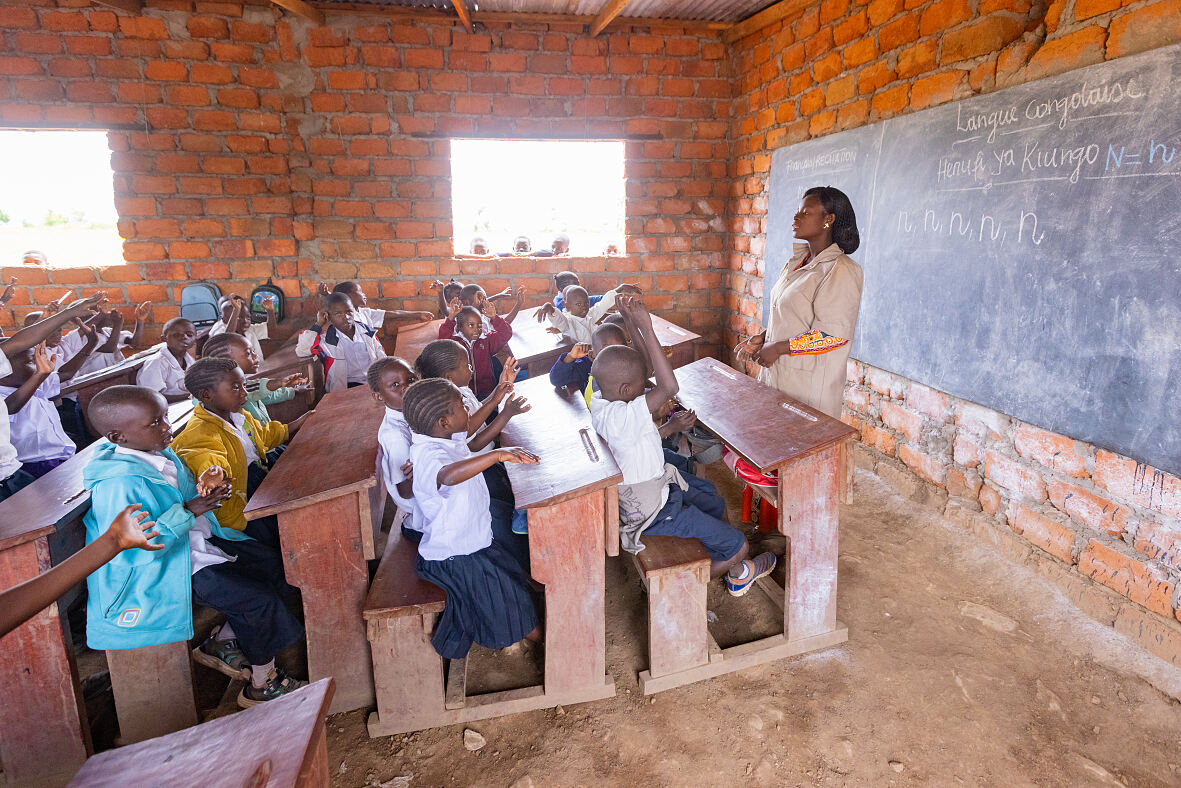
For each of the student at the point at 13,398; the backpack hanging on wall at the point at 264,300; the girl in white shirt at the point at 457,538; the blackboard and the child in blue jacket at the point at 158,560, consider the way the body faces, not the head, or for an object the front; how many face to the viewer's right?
3

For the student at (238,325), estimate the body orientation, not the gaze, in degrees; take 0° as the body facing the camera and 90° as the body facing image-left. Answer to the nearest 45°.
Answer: approximately 315°

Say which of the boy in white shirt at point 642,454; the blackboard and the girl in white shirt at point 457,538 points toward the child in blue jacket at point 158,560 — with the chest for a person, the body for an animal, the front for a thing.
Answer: the blackboard

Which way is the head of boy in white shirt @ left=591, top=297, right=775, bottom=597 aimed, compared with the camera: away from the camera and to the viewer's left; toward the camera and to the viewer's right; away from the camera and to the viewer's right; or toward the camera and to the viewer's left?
away from the camera and to the viewer's right

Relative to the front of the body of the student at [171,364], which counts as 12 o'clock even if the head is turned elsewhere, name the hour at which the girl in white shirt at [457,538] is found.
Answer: The girl in white shirt is roughly at 1 o'clock from the student.

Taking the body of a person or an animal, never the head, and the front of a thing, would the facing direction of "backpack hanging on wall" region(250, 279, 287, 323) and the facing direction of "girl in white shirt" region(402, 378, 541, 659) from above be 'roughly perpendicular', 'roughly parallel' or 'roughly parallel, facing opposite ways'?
roughly perpendicular

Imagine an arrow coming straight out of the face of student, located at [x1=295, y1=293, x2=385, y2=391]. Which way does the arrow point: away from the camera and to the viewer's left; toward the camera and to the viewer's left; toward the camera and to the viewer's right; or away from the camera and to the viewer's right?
toward the camera and to the viewer's right

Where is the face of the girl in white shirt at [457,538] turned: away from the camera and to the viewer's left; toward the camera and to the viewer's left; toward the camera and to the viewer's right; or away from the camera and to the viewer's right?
away from the camera and to the viewer's right
